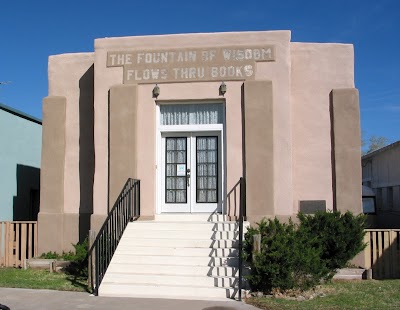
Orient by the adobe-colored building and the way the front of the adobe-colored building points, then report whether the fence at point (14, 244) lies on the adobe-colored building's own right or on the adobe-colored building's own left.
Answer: on the adobe-colored building's own right

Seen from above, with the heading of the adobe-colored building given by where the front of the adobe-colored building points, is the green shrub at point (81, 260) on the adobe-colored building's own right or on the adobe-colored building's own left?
on the adobe-colored building's own right

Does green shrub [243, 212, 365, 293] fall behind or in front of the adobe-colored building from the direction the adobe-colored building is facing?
in front

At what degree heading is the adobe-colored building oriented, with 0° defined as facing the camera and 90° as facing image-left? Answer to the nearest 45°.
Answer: approximately 0°

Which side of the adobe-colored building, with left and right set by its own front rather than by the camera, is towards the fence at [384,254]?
left

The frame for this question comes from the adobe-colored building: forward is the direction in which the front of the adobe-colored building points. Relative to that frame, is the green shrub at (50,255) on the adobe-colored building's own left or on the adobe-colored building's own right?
on the adobe-colored building's own right
